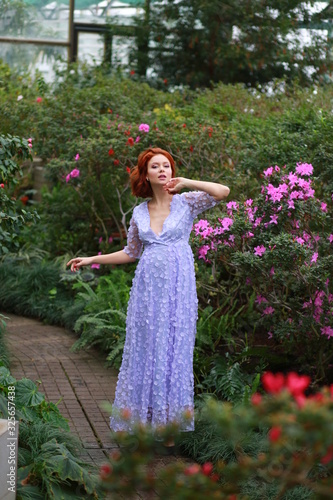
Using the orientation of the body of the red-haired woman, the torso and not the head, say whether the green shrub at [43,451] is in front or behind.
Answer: in front

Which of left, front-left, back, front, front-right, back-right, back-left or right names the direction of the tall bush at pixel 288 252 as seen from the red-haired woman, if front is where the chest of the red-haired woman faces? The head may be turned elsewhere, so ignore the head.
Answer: back-left

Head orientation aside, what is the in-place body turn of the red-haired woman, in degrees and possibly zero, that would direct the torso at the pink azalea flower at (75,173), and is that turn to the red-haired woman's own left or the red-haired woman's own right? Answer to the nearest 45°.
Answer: approximately 180°

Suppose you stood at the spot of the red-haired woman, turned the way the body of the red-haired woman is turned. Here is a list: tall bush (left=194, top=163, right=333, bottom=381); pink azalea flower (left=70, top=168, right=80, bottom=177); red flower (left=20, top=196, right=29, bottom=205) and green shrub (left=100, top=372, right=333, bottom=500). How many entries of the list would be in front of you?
1

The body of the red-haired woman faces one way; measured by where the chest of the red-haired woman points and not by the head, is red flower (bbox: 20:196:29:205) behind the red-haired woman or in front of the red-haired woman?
behind

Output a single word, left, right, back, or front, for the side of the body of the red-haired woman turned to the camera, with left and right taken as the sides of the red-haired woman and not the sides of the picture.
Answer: front

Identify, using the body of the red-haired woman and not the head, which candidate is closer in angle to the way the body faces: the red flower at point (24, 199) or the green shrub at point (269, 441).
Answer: the green shrub

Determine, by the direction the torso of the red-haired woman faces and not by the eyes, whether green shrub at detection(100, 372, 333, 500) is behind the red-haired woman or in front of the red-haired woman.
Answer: in front

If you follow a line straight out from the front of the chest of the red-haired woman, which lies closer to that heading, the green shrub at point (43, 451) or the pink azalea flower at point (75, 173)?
the green shrub

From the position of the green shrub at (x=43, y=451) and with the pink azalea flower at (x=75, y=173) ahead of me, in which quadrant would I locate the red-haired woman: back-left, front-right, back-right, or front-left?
front-right

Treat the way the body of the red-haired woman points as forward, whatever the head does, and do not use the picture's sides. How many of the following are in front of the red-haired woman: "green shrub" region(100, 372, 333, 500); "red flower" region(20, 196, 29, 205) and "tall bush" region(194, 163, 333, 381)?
1
